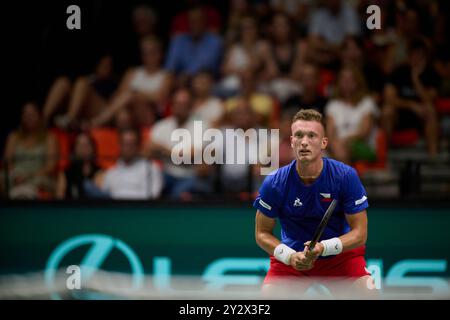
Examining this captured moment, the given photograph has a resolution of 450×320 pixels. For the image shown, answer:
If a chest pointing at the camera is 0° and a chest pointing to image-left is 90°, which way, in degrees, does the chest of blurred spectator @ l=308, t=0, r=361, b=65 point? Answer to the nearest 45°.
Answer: approximately 0°

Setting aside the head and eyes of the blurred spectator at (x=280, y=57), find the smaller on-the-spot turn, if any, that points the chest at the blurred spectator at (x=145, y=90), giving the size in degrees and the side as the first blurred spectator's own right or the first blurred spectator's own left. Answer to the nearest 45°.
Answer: approximately 90° to the first blurred spectator's own right

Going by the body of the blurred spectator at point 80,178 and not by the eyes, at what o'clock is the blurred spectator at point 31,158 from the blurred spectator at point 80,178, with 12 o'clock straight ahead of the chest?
the blurred spectator at point 31,158 is roughly at 4 o'clock from the blurred spectator at point 80,178.

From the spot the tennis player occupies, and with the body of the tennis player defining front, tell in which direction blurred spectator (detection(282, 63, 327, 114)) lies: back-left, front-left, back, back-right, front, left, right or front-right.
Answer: back

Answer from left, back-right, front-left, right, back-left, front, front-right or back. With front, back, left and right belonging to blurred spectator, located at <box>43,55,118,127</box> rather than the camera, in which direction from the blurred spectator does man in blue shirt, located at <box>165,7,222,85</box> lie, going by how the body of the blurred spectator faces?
back-left
